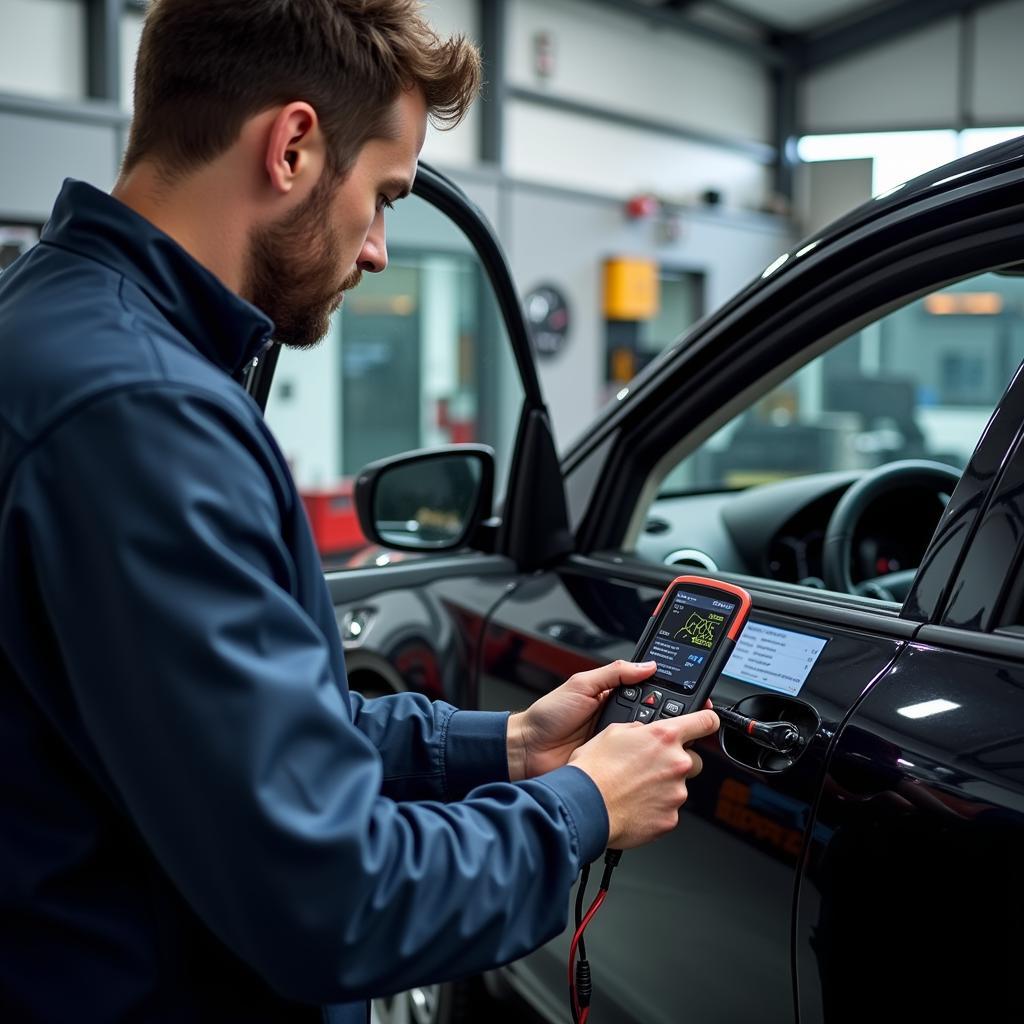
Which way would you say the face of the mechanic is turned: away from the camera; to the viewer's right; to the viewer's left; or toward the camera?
to the viewer's right

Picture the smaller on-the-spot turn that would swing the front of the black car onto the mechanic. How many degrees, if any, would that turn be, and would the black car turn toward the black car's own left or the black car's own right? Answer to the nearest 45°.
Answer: approximately 90° to the black car's own left

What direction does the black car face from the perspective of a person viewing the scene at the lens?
facing away from the viewer and to the left of the viewer
